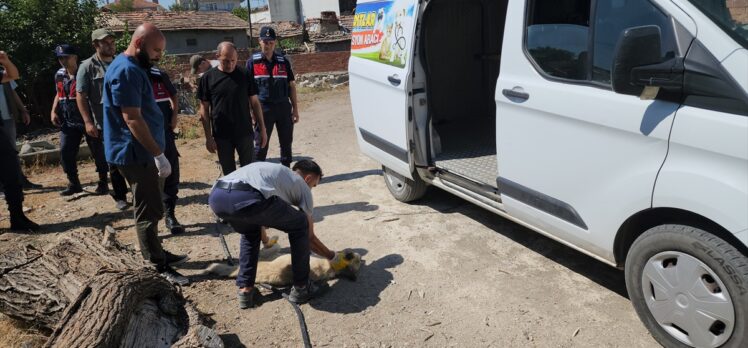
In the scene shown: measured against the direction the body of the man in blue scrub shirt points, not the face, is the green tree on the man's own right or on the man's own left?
on the man's own left

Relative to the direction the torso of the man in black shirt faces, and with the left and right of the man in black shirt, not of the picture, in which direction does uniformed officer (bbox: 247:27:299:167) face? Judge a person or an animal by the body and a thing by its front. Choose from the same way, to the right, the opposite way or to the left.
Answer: the same way

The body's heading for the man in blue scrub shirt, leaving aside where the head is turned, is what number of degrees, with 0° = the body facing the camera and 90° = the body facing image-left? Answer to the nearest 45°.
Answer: approximately 270°

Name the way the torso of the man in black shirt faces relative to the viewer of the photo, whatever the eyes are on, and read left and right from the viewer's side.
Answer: facing the viewer

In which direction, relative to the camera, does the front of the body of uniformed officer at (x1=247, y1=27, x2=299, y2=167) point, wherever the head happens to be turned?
toward the camera

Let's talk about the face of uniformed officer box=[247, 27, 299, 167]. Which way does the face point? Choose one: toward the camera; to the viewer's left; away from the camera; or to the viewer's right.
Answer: toward the camera

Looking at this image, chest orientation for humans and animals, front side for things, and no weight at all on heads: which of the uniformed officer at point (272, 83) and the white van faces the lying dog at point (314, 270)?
the uniformed officer

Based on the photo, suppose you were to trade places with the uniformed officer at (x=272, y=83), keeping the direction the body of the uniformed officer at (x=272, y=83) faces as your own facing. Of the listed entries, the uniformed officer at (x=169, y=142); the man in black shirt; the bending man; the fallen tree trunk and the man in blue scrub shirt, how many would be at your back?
0

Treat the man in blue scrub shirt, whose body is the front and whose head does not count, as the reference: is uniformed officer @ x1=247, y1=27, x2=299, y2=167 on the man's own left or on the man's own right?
on the man's own left

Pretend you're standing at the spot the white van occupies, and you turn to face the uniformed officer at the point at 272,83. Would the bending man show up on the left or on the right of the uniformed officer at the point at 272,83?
left

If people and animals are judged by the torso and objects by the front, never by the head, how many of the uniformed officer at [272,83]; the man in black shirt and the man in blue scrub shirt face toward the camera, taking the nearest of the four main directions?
2

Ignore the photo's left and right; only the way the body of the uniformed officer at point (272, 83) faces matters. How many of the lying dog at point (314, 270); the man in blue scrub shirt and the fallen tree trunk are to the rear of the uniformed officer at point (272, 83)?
0

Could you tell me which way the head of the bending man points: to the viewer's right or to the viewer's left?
to the viewer's right

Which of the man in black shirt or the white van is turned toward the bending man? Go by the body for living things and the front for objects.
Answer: the man in black shirt

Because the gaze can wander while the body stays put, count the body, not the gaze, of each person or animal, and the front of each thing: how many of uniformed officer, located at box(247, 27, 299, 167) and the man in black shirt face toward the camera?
2

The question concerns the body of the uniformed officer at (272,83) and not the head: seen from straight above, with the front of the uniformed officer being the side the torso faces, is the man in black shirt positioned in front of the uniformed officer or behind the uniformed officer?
in front
